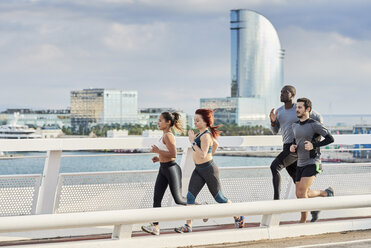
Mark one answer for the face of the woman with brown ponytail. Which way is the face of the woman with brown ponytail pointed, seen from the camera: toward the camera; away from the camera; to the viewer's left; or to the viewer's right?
to the viewer's left

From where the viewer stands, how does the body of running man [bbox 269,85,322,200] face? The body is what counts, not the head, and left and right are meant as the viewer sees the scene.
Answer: facing the viewer and to the left of the viewer

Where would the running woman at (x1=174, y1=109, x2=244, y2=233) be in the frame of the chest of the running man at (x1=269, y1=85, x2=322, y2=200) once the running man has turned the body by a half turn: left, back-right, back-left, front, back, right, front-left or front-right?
back

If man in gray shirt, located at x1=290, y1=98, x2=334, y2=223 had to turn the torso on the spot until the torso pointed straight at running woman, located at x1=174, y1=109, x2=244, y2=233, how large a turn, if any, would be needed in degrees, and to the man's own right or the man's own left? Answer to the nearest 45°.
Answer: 0° — they already face them

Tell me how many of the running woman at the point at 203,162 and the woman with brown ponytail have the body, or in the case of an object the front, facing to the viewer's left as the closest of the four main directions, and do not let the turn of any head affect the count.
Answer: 2

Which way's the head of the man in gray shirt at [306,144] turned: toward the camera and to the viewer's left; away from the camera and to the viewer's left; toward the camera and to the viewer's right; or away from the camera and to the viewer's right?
toward the camera and to the viewer's left

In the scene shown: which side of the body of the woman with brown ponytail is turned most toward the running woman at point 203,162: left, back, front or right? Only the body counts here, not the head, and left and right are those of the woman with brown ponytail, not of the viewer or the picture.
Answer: back

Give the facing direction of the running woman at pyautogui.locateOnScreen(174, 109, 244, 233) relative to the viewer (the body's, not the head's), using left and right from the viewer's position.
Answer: facing to the left of the viewer

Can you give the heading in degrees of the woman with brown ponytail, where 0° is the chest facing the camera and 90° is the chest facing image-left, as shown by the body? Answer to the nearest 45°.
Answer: approximately 90°
